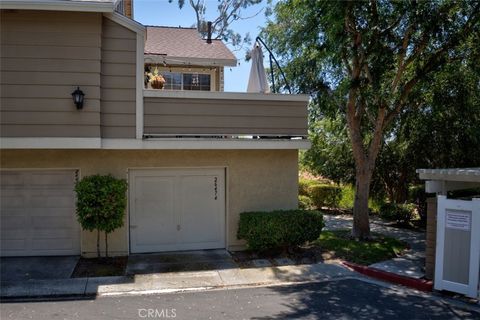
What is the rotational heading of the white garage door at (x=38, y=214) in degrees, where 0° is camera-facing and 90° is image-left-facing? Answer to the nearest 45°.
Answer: approximately 0°

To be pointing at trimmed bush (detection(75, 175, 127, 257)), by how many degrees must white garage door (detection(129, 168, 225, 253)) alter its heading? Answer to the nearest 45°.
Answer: approximately 45° to its right

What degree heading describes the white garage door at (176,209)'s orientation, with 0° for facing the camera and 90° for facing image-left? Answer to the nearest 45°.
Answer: approximately 0°

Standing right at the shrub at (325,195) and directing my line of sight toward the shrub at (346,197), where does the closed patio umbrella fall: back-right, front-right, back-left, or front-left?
back-right

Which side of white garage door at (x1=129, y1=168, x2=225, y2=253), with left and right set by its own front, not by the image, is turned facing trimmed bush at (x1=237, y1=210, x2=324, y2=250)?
left

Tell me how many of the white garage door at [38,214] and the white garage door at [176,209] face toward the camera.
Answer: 2

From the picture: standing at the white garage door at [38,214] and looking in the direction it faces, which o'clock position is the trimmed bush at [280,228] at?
The trimmed bush is roughly at 10 o'clock from the white garage door.

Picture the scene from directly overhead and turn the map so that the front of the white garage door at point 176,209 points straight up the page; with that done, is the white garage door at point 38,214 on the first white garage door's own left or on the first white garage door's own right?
on the first white garage door's own right

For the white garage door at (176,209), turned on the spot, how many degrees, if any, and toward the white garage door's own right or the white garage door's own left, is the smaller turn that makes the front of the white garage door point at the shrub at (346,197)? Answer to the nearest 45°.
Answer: approximately 135° to the white garage door's own left
